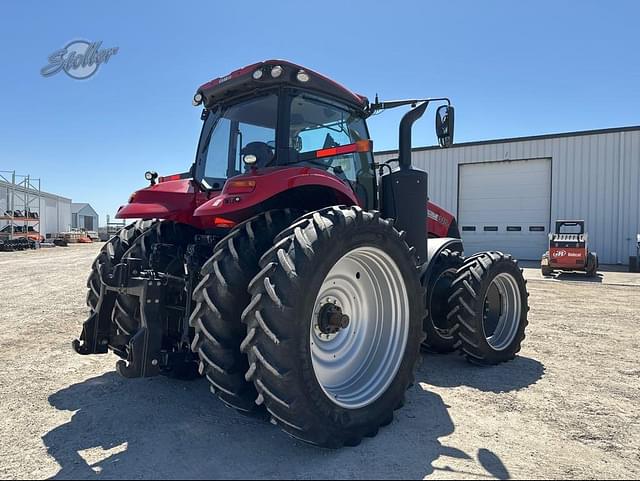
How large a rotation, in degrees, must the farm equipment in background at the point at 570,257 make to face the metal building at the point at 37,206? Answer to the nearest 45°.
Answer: approximately 90° to its left

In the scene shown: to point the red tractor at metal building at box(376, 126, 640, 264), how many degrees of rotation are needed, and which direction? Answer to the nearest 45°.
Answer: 0° — it already faces it

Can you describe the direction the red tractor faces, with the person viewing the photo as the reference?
facing away from the viewer and to the right of the viewer

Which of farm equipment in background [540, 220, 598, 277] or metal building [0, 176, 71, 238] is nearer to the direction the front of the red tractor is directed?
the farm equipment in background

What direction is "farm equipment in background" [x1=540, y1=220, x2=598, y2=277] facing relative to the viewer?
away from the camera

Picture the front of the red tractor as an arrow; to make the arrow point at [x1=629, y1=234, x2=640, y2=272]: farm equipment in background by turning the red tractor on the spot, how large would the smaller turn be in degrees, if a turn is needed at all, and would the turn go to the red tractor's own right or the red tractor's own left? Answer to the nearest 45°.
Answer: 0° — it already faces it

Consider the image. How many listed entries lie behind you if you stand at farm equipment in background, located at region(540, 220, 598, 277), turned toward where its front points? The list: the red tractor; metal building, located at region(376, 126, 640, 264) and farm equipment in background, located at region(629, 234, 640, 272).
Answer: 1
